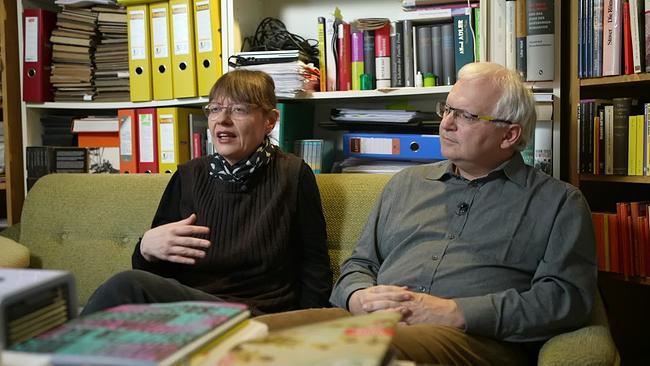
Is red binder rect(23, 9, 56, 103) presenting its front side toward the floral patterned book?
yes

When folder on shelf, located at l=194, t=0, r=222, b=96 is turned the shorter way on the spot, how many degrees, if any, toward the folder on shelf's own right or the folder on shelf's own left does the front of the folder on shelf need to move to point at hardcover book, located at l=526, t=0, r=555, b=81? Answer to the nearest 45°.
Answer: approximately 45° to the folder on shelf's own left

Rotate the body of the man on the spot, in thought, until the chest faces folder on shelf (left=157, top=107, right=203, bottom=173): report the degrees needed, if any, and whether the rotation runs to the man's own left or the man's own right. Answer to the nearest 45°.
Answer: approximately 90° to the man's own right

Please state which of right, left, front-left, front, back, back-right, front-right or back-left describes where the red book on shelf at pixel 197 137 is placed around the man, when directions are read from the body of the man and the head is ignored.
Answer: right

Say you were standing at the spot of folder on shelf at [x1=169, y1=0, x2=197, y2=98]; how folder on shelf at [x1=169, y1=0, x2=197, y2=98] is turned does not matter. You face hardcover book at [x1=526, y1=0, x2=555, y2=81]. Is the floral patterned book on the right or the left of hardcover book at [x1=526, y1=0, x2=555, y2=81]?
right

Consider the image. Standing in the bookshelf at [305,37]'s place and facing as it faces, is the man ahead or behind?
ahead

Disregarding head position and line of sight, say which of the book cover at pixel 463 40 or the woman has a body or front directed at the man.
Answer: the book cover

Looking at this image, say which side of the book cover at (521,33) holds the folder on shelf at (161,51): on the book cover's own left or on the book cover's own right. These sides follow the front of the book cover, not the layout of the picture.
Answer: on the book cover's own right
